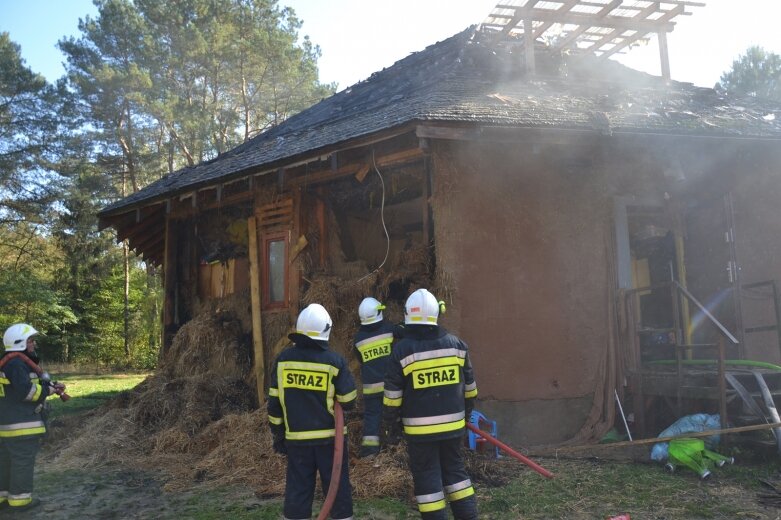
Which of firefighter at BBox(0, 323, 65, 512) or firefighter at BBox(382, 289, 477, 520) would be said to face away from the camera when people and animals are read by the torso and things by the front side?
firefighter at BBox(382, 289, 477, 520)

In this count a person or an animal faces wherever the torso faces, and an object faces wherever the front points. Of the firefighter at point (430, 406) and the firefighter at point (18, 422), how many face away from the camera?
1

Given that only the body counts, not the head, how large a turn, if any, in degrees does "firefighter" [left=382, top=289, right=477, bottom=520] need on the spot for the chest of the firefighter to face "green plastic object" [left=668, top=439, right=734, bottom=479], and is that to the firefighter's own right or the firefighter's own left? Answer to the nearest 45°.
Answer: approximately 45° to the firefighter's own right

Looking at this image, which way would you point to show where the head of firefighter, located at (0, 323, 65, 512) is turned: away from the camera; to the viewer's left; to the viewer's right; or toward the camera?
to the viewer's right

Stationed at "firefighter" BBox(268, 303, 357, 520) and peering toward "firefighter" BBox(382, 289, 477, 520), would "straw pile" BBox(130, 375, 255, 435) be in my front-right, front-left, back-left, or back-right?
back-left

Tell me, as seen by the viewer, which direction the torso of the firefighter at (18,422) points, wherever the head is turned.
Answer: to the viewer's right

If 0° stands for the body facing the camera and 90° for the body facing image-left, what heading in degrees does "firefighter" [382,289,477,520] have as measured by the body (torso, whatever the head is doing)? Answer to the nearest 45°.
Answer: approximately 180°
